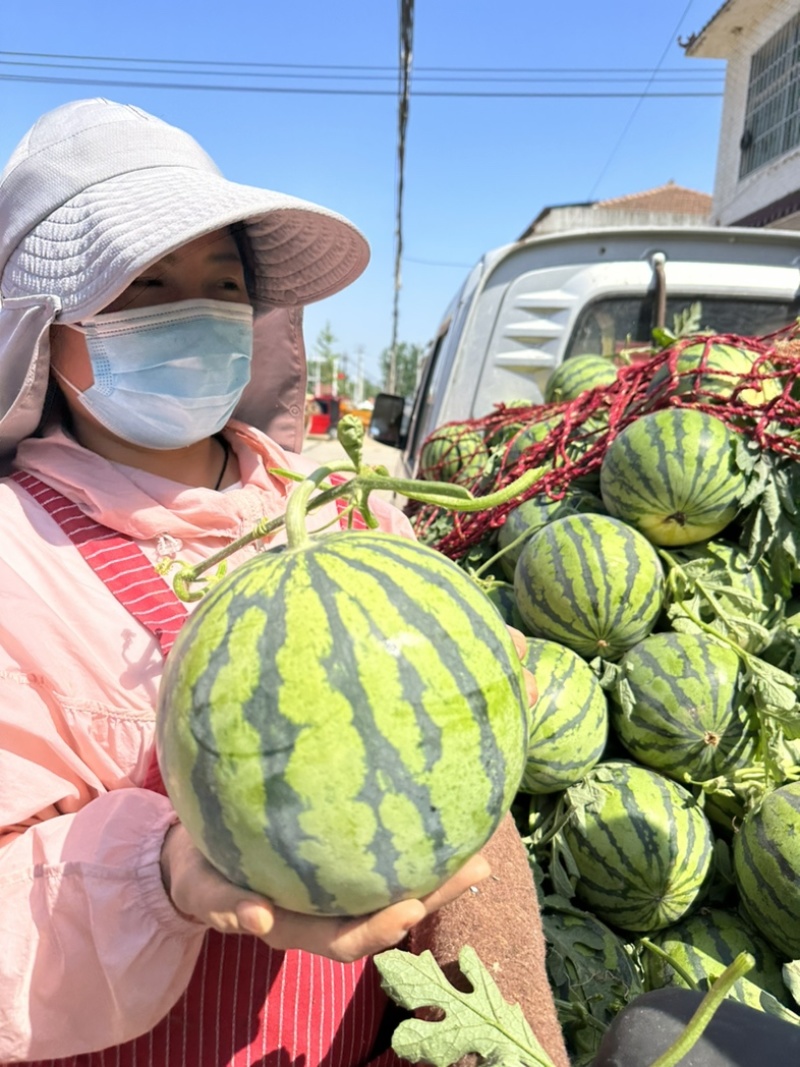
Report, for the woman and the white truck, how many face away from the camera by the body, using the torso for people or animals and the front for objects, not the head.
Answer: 1

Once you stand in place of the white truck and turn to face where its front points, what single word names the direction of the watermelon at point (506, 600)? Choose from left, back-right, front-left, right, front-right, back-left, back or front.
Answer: back

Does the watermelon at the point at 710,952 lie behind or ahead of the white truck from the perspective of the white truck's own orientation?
behind

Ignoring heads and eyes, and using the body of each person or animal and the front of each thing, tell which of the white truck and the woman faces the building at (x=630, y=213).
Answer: the white truck

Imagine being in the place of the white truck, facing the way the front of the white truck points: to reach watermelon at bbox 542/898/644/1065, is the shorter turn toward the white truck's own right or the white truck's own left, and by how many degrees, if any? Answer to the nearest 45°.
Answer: approximately 180°

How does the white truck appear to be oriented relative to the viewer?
away from the camera

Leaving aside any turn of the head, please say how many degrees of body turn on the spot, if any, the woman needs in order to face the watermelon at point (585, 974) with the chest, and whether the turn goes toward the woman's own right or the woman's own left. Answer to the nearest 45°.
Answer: approximately 45° to the woman's own left

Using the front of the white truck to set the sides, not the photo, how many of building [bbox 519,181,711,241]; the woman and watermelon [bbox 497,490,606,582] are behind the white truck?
2

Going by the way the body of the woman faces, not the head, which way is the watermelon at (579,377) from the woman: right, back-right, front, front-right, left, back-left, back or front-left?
left

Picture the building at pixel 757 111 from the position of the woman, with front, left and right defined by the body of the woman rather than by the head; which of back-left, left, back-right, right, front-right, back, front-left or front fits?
left

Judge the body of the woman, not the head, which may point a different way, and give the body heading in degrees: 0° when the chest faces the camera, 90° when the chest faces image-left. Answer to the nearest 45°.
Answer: approximately 315°

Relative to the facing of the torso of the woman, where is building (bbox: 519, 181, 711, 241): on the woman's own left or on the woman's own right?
on the woman's own left

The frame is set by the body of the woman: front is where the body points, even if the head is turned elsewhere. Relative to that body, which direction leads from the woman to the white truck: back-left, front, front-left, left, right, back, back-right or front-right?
left

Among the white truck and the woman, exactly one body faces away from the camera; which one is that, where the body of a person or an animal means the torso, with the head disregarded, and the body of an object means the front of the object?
the white truck
